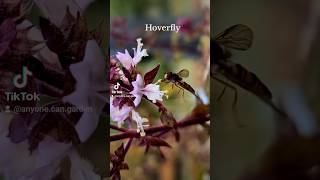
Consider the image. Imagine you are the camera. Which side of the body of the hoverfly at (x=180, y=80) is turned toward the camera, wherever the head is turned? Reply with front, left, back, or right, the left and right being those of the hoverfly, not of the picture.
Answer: left
